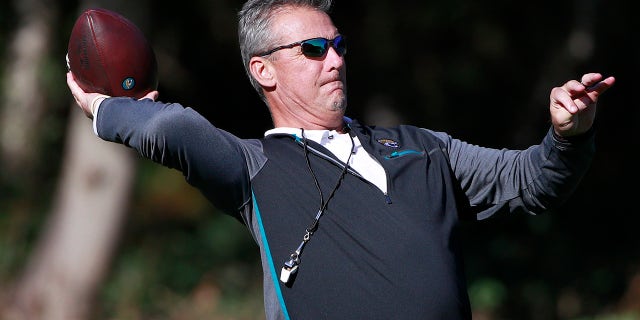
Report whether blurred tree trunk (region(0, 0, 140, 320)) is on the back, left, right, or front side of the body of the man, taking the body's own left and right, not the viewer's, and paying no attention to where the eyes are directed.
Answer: back

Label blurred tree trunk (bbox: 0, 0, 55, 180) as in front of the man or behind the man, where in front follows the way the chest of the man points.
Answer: behind

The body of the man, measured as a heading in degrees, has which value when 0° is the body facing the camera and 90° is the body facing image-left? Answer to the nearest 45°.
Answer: approximately 315°
